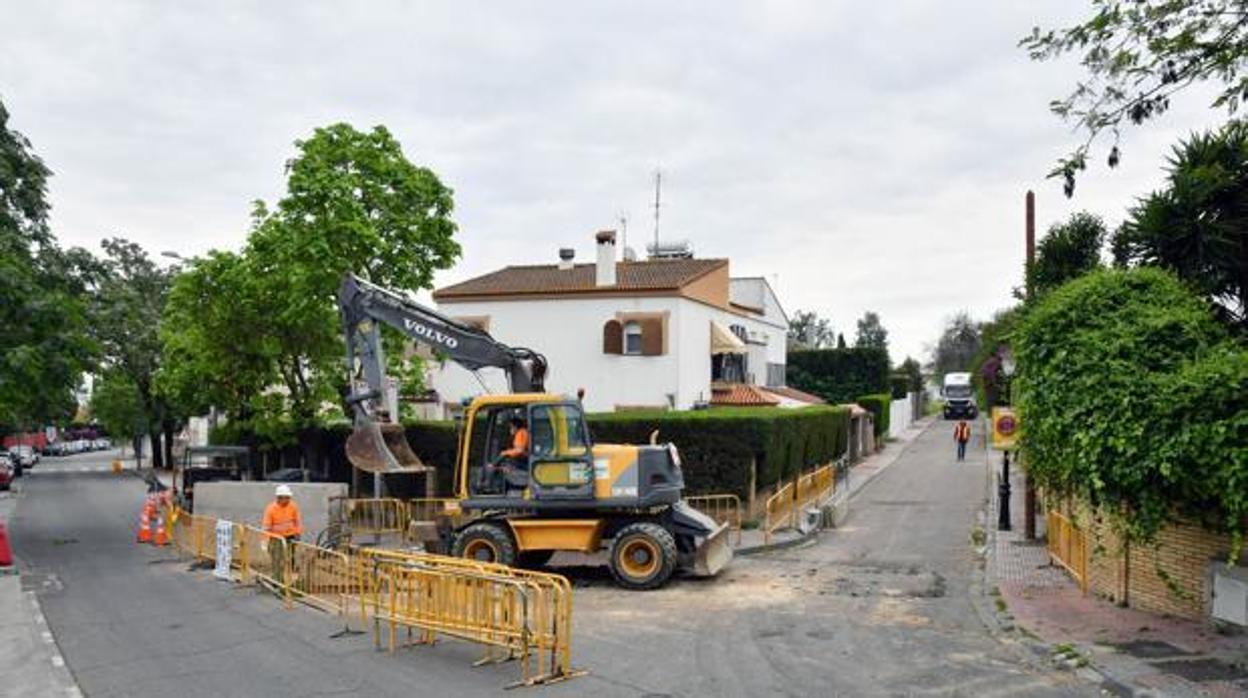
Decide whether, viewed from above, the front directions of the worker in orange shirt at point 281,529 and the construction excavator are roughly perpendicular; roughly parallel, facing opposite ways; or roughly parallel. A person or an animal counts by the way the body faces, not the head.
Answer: roughly perpendicular

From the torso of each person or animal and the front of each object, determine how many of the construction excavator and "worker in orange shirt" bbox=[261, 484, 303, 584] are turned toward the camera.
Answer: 1

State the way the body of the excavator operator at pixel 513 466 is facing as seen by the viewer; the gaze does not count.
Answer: to the viewer's left

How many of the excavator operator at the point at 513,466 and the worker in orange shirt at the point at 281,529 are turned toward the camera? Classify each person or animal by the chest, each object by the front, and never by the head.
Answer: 1

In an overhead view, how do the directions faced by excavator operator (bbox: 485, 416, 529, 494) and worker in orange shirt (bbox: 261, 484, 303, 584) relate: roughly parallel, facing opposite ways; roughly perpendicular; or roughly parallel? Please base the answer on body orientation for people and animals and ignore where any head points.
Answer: roughly perpendicular

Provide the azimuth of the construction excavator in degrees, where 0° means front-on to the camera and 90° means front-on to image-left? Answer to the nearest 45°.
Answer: approximately 90°
